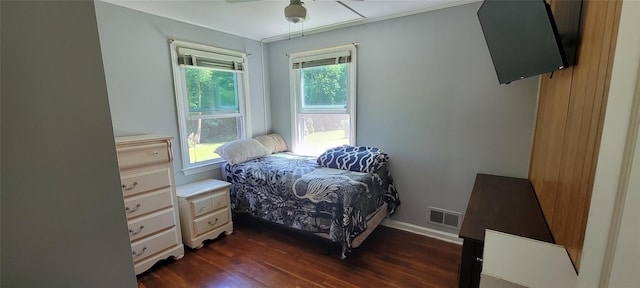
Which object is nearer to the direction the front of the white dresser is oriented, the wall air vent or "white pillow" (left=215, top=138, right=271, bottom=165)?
the wall air vent

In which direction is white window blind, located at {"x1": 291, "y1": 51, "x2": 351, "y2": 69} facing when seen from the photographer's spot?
facing the viewer and to the left of the viewer

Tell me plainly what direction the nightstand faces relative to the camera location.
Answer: facing the viewer and to the right of the viewer

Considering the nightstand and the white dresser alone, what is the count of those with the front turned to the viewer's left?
0

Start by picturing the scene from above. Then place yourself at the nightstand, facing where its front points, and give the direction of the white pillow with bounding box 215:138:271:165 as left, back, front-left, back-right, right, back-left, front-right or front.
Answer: left

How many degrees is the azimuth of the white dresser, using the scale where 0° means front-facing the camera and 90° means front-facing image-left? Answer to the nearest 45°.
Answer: approximately 315°

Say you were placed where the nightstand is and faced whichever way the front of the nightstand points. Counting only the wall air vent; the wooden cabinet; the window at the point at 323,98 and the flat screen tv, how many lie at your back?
0

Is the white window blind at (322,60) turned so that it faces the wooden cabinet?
no

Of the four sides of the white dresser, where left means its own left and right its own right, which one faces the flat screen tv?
front

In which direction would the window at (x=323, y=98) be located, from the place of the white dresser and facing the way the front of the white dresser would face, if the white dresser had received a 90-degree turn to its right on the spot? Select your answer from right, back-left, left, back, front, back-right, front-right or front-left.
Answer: back-left
